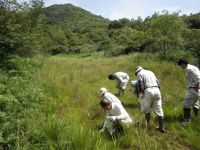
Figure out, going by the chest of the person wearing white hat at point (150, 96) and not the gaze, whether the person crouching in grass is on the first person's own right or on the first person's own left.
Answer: on the first person's own left

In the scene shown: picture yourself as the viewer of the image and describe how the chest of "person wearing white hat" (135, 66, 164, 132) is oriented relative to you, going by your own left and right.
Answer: facing away from the viewer and to the left of the viewer

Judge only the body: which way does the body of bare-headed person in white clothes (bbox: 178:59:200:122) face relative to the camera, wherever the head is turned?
to the viewer's left

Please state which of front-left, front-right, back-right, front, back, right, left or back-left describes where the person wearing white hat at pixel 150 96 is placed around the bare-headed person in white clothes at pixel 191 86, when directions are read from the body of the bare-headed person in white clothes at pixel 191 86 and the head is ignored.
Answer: front-left

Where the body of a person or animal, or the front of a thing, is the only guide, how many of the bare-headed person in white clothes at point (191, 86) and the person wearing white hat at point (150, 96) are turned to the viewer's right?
0
